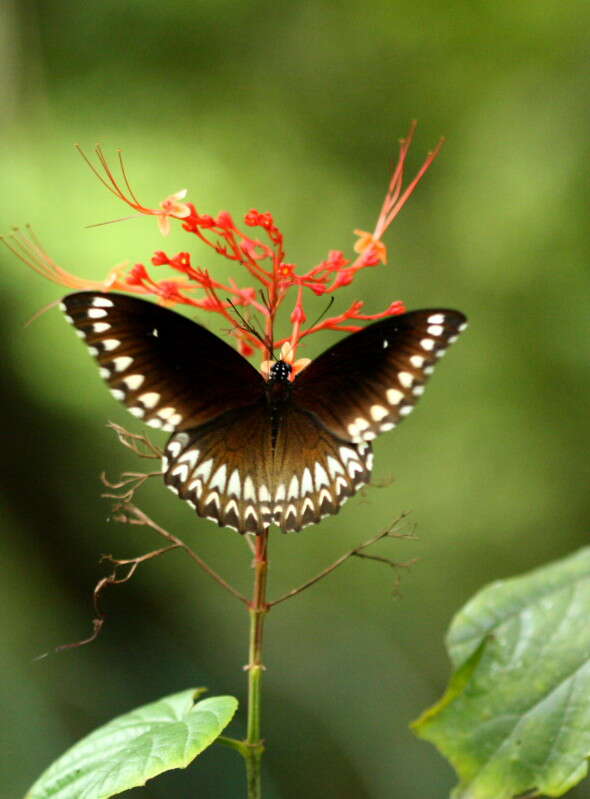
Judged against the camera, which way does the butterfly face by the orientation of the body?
away from the camera
